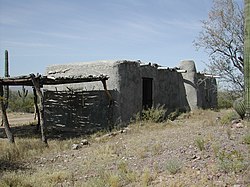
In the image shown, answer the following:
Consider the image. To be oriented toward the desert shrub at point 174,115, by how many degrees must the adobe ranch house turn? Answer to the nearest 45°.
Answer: approximately 90° to its left

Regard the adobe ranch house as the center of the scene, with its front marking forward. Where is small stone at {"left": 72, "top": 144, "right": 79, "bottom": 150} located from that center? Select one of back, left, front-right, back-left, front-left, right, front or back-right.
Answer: front-right

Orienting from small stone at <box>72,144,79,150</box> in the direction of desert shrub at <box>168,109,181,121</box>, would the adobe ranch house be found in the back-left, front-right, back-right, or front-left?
front-left

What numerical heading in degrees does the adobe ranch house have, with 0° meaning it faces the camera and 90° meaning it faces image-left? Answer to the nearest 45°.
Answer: approximately 315°

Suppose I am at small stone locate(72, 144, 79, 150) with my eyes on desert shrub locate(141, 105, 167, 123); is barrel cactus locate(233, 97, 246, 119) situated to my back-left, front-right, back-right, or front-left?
front-right

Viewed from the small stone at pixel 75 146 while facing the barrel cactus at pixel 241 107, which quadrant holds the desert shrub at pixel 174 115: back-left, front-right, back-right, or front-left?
front-left
